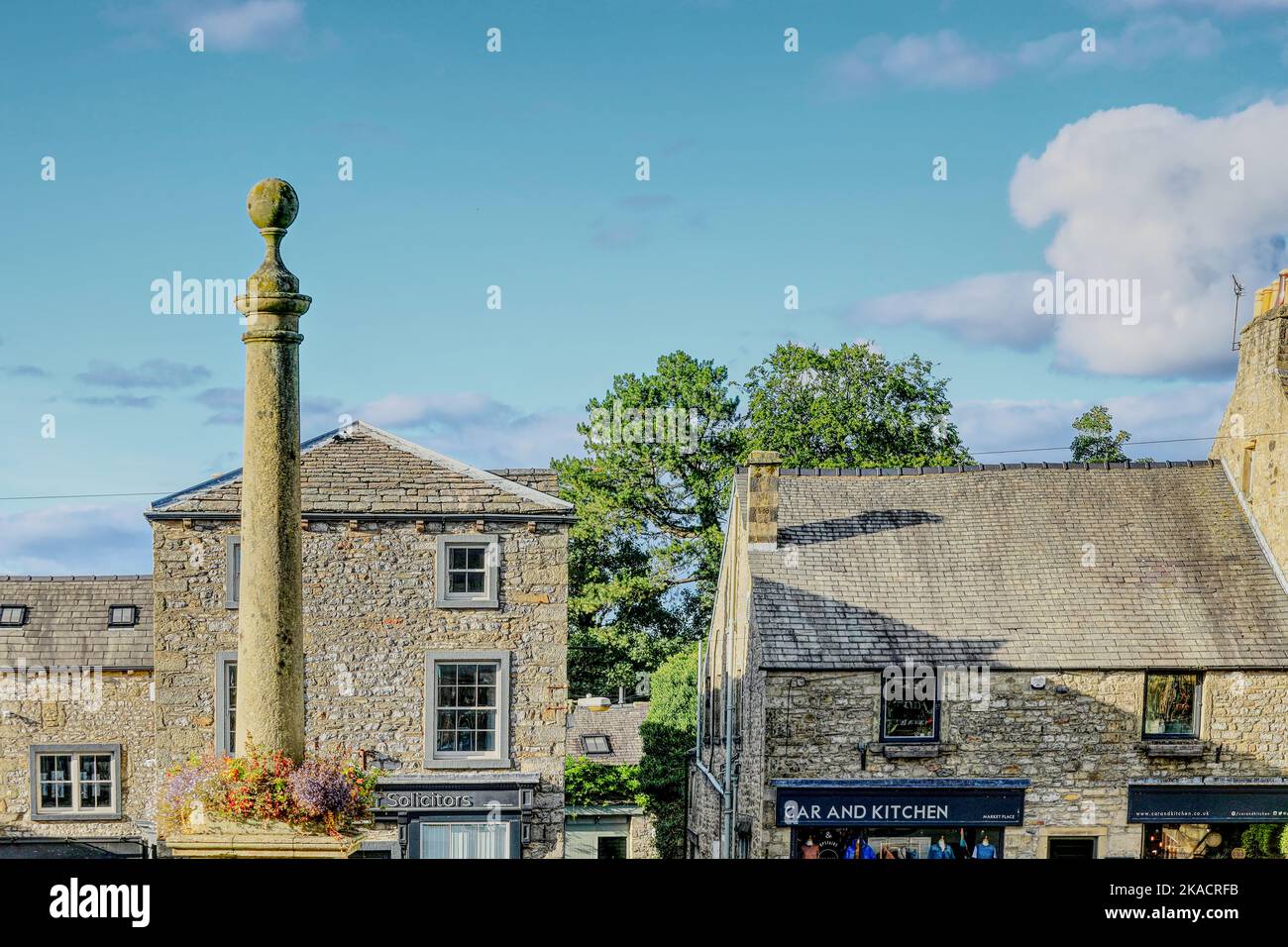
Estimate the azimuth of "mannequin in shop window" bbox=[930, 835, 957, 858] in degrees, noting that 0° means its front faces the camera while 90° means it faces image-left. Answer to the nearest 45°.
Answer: approximately 0°

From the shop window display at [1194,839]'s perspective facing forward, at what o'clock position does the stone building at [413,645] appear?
The stone building is roughly at 2 o'clock from the shop window display.

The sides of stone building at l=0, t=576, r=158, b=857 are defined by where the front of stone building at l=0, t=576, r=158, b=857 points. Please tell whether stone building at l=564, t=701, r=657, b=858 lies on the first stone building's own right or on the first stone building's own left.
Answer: on the first stone building's own left

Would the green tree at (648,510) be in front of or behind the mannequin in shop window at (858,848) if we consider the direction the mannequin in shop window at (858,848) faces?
behind

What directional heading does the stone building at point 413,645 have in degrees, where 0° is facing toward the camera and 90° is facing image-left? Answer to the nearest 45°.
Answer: approximately 0°

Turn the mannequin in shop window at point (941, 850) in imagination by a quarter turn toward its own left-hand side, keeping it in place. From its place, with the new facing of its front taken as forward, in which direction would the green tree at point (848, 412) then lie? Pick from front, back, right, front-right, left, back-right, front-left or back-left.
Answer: left
